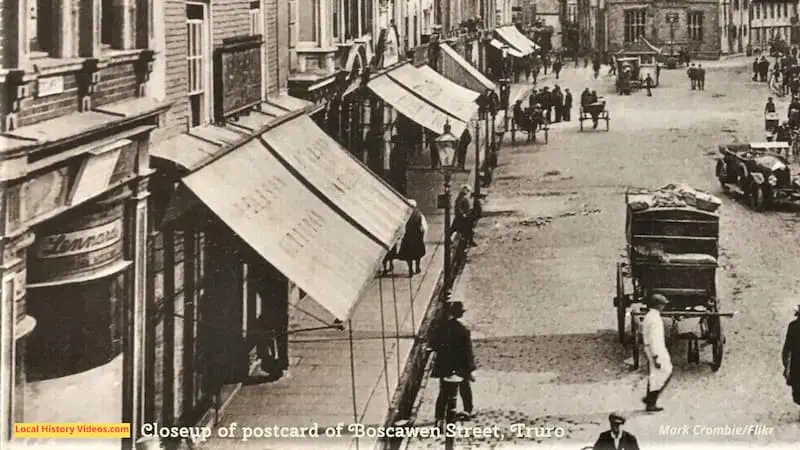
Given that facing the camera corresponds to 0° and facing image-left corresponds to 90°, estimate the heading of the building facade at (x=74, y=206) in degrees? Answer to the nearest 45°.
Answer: approximately 315°

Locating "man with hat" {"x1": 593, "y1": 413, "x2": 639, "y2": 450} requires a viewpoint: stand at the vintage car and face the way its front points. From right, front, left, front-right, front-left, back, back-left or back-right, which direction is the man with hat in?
front-right

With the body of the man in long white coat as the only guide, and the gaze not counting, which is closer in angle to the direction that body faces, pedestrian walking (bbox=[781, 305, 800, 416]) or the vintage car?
the pedestrian walking
